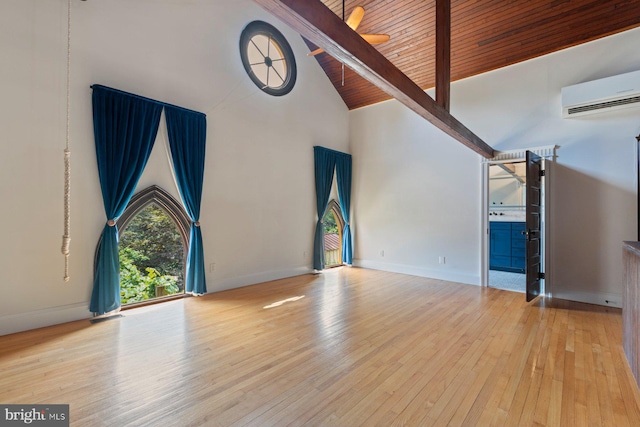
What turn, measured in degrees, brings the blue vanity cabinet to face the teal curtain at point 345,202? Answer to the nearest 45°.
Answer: approximately 45° to its right

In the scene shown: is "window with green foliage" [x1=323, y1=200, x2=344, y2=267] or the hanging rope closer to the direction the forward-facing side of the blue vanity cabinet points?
the hanging rope

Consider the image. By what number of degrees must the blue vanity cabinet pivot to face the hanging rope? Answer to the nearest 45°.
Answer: approximately 45° to its right

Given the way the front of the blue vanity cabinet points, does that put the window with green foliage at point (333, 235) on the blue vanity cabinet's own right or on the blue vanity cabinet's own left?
on the blue vanity cabinet's own right

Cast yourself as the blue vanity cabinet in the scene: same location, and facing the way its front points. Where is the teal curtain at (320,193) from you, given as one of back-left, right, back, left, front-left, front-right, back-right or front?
front-right

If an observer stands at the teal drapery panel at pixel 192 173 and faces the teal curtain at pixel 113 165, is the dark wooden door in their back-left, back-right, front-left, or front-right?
back-left

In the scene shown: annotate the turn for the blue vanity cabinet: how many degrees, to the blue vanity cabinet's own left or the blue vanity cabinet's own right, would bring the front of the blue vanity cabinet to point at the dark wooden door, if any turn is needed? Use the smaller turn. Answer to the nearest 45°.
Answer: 0° — it already faces it

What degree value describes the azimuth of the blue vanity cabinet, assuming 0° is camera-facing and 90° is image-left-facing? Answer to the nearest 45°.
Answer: approximately 0°

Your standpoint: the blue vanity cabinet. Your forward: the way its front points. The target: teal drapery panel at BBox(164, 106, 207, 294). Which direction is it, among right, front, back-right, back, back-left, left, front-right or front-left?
front-right
